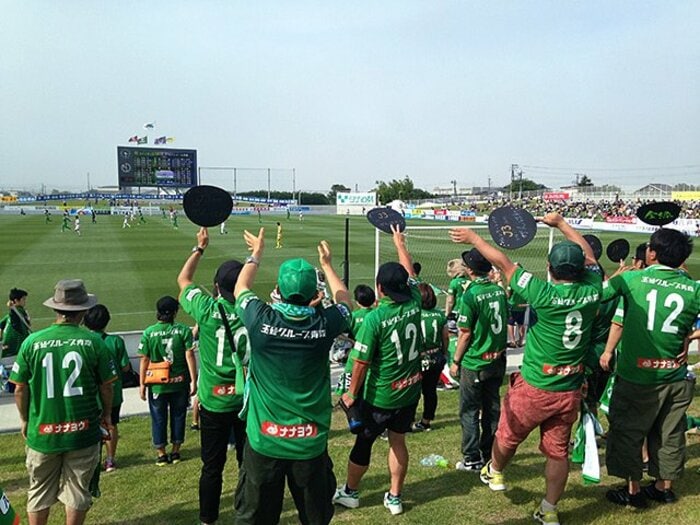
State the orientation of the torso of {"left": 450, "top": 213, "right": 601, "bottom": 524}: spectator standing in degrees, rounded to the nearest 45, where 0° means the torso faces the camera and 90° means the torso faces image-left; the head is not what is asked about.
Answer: approximately 135°

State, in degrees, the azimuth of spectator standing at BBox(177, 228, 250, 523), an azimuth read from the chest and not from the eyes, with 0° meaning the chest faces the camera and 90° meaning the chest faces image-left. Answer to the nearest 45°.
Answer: approximately 135°

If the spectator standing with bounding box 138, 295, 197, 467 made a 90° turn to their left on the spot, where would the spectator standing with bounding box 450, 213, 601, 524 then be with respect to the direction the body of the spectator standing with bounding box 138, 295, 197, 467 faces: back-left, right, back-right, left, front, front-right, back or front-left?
back-left

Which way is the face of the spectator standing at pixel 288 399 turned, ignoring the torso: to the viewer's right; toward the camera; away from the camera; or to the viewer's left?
away from the camera

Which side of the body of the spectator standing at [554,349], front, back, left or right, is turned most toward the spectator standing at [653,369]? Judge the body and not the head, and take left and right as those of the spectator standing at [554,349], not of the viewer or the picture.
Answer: right

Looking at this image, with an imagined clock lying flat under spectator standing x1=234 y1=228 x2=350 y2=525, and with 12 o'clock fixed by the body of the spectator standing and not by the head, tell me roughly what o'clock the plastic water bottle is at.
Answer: The plastic water bottle is roughly at 1 o'clock from the spectator standing.

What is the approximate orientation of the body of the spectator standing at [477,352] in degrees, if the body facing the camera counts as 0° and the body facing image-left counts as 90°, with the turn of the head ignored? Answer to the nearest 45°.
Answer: approximately 135°

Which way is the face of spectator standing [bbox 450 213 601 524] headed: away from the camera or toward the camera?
away from the camera

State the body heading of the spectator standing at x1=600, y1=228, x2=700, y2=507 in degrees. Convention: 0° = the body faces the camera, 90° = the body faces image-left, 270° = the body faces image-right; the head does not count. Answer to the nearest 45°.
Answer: approximately 135°

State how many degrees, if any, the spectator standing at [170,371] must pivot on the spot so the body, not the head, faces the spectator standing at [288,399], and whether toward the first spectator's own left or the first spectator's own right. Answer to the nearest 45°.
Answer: approximately 180°

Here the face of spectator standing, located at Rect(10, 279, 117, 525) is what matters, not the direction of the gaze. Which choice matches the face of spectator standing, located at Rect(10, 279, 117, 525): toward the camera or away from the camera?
away from the camera

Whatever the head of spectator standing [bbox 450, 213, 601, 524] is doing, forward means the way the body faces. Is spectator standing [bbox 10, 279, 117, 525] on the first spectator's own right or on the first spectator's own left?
on the first spectator's own left

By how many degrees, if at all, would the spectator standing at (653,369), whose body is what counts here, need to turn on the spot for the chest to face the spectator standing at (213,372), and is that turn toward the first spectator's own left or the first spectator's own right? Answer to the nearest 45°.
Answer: approximately 90° to the first spectator's own left

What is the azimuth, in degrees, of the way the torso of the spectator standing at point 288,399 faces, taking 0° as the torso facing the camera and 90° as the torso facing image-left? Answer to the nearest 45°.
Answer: approximately 180°

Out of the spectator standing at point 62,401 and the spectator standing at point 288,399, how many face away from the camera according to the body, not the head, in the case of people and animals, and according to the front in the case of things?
2

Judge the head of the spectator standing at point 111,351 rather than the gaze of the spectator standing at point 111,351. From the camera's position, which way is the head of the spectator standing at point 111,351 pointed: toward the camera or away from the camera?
away from the camera
